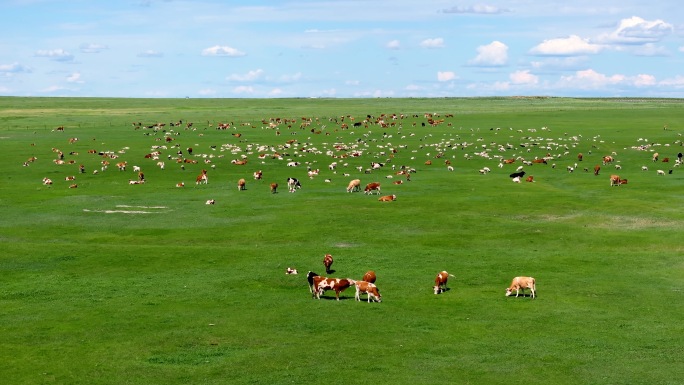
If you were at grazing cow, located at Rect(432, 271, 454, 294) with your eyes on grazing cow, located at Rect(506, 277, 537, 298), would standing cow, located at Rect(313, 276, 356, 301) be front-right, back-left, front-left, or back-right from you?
back-right

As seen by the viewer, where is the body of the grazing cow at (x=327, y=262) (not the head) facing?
away from the camera

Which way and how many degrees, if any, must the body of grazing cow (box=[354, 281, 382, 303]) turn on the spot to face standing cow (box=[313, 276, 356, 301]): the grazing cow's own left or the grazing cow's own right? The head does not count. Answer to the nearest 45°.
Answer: approximately 135° to the grazing cow's own right

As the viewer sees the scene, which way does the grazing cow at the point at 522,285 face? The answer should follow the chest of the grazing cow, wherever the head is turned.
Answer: to the viewer's left

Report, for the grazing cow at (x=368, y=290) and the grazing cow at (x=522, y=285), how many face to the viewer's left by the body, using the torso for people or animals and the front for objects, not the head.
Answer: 1

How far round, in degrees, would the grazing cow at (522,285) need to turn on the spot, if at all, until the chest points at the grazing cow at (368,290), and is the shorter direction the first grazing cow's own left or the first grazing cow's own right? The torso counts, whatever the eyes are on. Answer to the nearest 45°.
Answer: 0° — it already faces it

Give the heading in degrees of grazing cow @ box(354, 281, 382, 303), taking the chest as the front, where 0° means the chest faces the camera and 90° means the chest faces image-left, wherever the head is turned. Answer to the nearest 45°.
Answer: approximately 315°

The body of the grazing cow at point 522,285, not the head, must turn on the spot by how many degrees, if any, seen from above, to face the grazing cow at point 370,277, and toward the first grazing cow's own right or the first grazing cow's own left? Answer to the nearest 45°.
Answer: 0° — it already faces it
